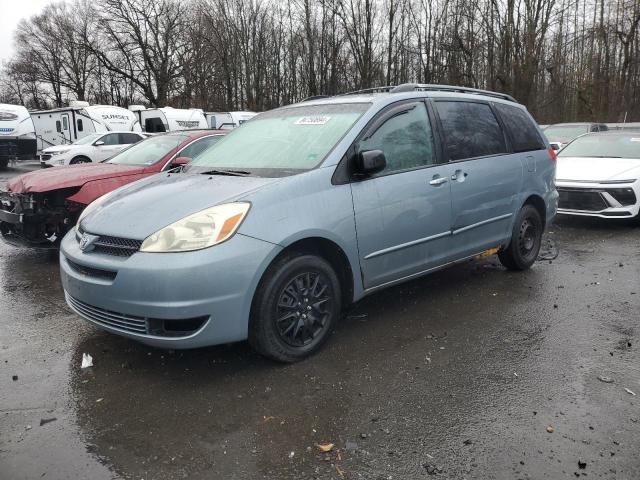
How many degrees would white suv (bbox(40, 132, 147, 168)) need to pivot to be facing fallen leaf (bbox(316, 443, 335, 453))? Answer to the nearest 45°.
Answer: approximately 45° to its left

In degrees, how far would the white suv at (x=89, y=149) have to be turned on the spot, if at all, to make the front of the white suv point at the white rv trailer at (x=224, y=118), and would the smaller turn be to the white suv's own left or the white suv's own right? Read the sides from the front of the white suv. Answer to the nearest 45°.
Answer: approximately 180°

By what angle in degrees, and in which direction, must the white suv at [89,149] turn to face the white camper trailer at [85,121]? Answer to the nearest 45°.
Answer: approximately 135° to its right
